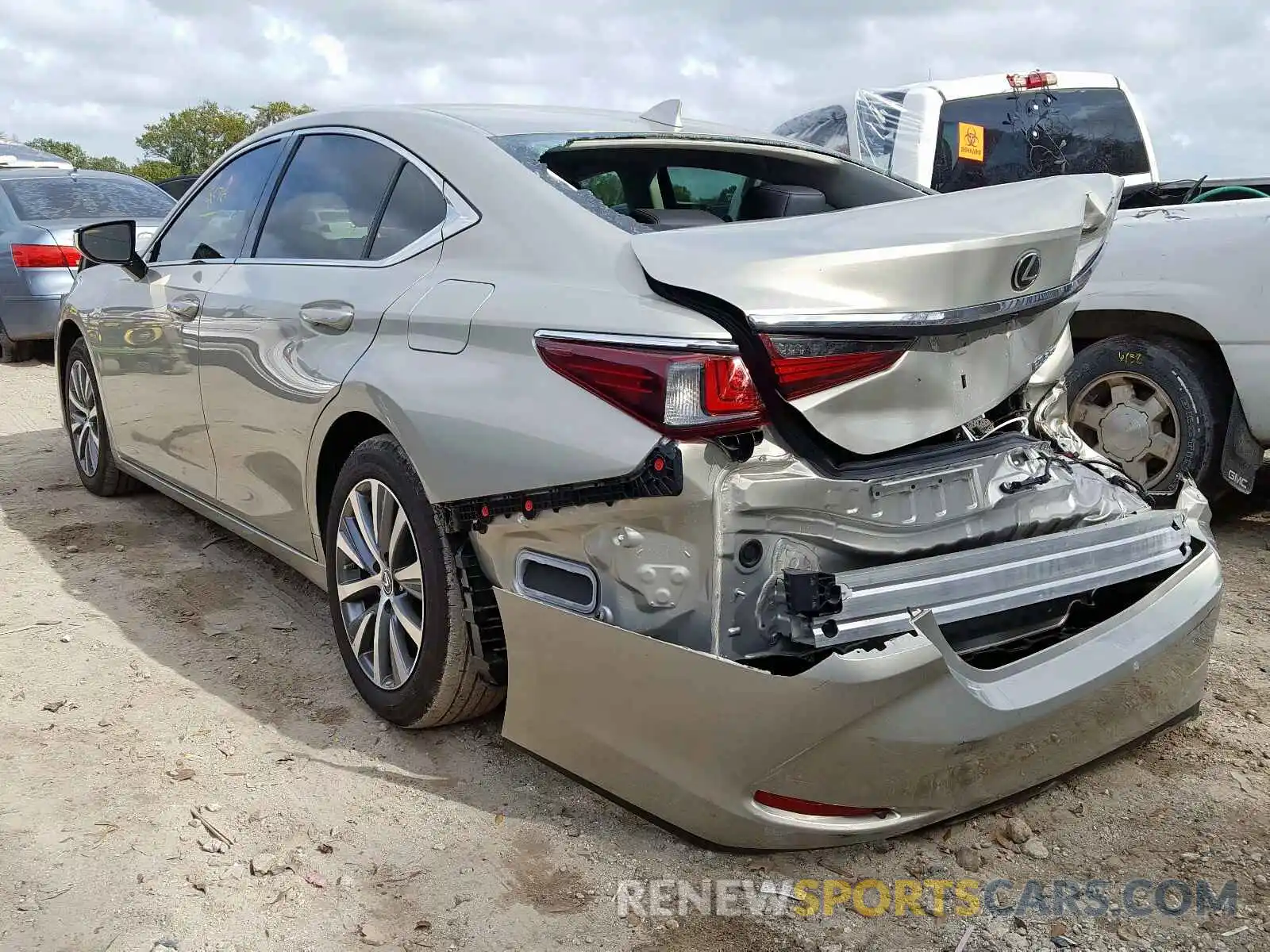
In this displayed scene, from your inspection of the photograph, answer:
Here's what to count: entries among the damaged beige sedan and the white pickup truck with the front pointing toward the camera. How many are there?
0

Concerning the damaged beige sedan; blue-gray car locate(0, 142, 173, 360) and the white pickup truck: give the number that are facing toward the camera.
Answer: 0

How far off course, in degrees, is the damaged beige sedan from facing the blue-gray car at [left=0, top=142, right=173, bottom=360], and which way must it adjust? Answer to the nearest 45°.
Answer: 0° — it already faces it

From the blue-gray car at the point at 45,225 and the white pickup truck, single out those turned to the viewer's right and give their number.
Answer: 0

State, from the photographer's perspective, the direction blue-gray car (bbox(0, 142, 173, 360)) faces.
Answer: facing away from the viewer and to the left of the viewer

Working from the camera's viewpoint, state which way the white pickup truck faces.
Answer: facing away from the viewer and to the left of the viewer

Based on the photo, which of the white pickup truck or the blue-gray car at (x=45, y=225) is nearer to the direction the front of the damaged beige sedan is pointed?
the blue-gray car

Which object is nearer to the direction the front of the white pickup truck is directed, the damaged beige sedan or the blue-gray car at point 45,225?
the blue-gray car

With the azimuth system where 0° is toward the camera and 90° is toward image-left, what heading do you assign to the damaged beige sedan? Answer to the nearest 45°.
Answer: approximately 135°

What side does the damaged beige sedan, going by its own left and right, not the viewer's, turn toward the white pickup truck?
right

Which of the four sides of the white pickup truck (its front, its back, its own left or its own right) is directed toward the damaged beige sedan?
left
